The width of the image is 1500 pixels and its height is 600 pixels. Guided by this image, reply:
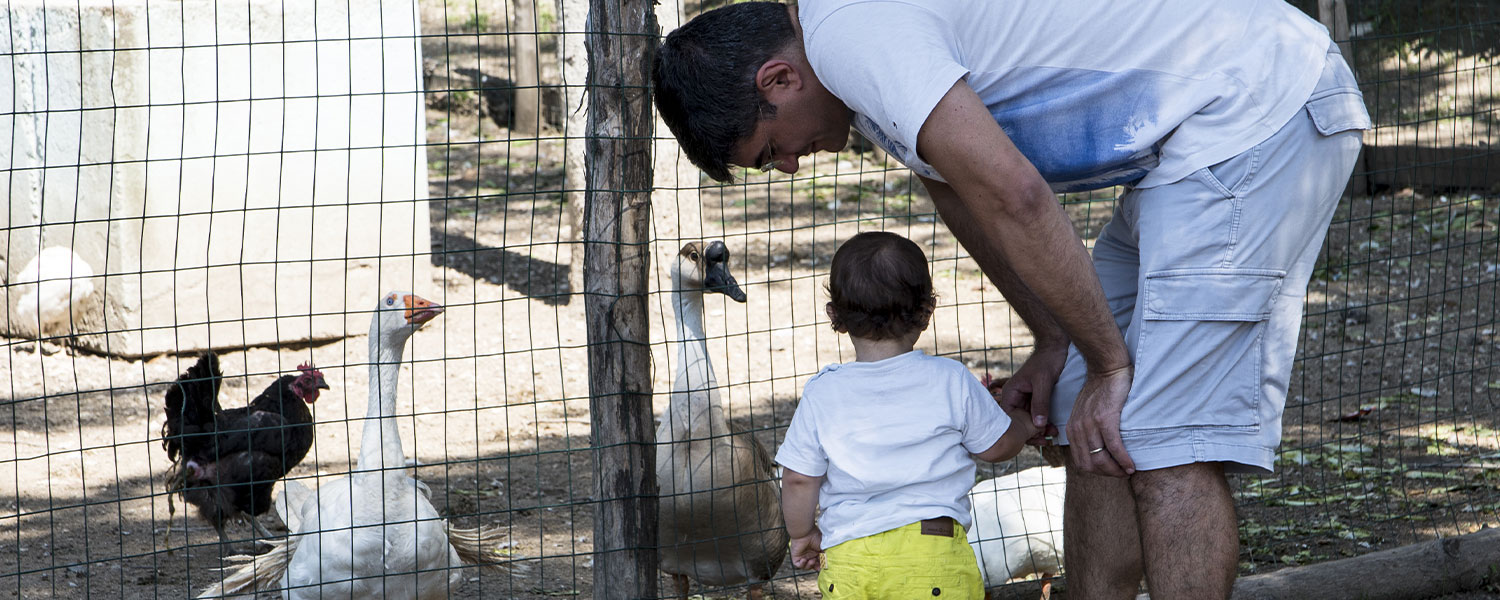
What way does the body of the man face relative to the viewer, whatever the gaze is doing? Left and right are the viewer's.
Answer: facing to the left of the viewer

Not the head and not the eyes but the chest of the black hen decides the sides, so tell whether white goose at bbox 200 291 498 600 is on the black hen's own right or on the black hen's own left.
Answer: on the black hen's own right

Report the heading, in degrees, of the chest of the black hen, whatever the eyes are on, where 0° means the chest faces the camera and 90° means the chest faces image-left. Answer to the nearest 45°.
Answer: approximately 270°

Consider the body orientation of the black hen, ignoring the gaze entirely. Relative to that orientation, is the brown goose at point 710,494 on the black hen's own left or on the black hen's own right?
on the black hen's own right

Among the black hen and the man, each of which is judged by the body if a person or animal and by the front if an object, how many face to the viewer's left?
1

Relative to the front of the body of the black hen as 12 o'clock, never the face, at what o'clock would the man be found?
The man is roughly at 2 o'clock from the black hen.

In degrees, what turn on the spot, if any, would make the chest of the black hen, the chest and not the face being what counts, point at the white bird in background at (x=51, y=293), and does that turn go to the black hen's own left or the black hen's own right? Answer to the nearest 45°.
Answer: approximately 90° to the black hen's own left

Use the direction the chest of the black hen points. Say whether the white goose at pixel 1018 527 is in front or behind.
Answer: in front

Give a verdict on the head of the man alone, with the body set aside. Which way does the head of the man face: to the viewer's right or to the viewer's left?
to the viewer's left

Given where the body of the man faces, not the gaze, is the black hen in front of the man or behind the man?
in front

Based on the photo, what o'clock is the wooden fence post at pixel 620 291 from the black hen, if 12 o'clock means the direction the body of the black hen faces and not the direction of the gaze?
The wooden fence post is roughly at 2 o'clock from the black hen.
